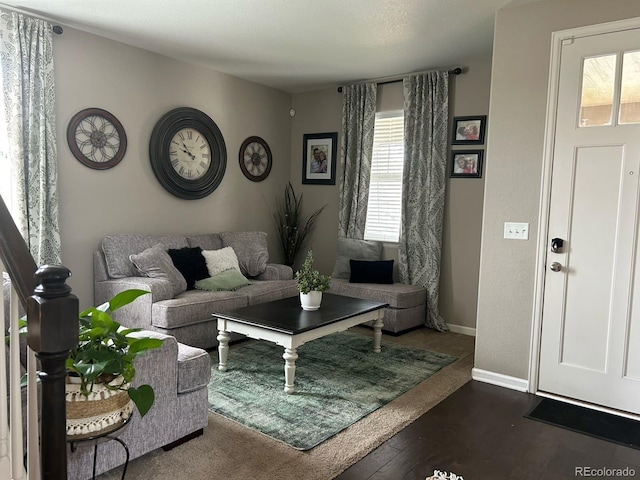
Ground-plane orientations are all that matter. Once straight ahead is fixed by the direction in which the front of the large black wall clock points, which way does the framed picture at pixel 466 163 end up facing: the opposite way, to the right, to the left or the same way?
to the right

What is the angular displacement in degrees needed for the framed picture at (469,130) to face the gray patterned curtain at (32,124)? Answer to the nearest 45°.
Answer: approximately 45° to its right
